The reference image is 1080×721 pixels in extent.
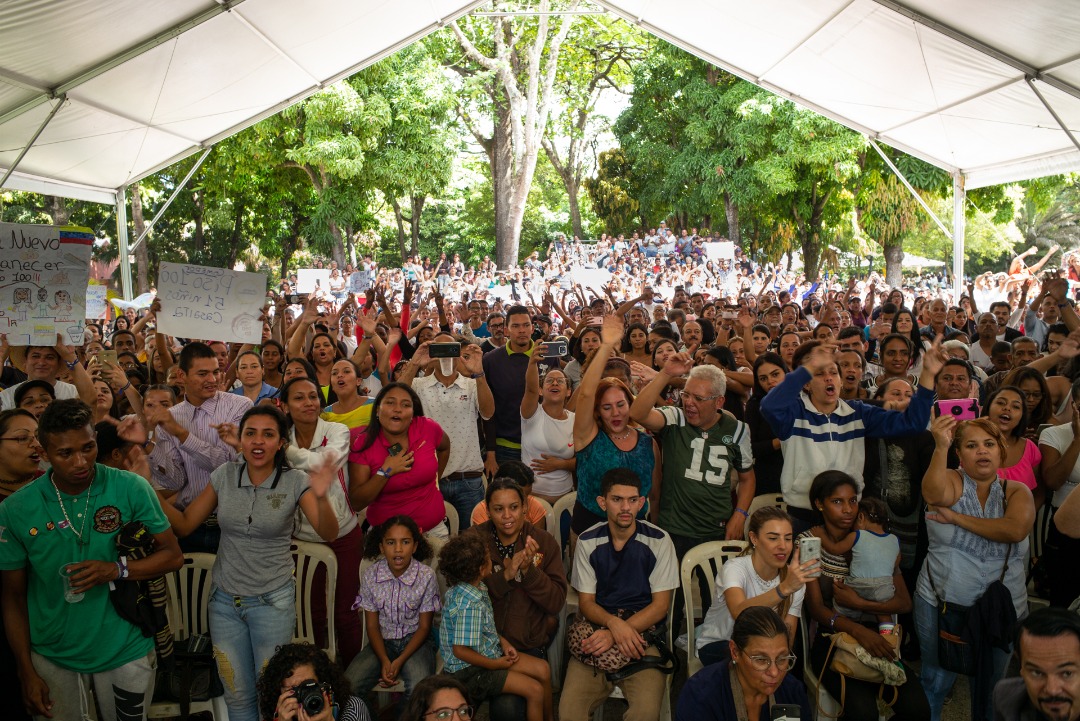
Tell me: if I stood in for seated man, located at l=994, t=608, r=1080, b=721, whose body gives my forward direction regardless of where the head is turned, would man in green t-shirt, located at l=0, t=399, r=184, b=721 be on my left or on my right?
on my right

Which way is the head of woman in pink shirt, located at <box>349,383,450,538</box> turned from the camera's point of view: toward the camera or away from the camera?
toward the camera

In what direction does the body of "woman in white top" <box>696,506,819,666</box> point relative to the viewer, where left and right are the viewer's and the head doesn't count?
facing the viewer and to the right of the viewer

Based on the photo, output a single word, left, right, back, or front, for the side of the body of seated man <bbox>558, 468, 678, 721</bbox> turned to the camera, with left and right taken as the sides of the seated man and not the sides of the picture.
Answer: front

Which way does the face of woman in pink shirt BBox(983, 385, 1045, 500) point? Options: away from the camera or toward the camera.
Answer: toward the camera

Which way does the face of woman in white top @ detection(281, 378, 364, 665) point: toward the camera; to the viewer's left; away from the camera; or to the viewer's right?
toward the camera

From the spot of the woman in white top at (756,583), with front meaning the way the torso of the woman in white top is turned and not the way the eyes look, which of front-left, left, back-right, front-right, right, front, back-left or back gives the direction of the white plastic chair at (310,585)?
back-right

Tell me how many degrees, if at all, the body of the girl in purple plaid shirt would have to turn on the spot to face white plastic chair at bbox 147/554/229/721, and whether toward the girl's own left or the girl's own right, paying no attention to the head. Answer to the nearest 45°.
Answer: approximately 90° to the girl's own right

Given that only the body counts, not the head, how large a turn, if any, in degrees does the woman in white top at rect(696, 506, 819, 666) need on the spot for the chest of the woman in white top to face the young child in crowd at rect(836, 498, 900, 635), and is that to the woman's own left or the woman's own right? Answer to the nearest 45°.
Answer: approximately 90° to the woman's own left

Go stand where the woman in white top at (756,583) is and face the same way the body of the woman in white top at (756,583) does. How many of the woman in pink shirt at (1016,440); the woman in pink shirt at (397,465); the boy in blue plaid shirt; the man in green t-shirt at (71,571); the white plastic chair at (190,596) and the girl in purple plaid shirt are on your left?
1

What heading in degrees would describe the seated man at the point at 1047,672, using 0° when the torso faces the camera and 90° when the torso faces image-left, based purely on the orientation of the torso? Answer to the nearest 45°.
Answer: approximately 0°

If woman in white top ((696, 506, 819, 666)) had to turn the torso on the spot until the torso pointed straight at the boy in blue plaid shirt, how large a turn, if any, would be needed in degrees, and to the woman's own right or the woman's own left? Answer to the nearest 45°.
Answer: approximately 135° to the woman's own right

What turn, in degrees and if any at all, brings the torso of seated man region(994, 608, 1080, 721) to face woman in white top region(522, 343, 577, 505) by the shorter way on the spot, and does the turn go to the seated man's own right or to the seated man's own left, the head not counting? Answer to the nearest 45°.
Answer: approximately 135° to the seated man's own right

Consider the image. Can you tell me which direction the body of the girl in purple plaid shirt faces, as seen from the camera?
toward the camera

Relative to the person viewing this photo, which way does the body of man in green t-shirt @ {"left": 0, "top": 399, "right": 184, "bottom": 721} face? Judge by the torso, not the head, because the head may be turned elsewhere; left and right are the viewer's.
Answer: facing the viewer

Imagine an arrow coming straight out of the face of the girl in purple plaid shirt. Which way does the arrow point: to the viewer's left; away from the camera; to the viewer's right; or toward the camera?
toward the camera

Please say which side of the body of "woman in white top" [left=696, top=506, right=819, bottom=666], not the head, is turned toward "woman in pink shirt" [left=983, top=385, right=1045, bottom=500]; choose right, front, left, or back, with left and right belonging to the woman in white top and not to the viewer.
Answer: left
